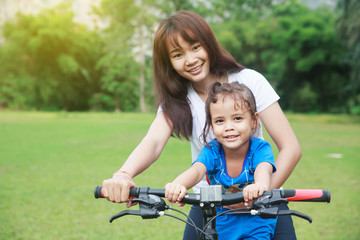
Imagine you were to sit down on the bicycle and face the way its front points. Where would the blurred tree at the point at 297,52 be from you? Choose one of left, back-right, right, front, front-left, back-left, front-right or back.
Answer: back

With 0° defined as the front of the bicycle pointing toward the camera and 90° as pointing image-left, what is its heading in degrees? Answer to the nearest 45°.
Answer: approximately 0°

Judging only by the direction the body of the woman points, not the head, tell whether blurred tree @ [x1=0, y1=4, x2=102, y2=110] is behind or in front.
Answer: behind

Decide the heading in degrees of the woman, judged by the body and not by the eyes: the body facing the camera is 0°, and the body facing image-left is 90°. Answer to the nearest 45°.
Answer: approximately 0°

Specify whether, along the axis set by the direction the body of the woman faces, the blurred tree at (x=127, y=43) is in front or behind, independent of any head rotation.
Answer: behind

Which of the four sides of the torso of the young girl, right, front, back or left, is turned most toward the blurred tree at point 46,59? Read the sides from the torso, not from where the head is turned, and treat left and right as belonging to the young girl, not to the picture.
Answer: back
